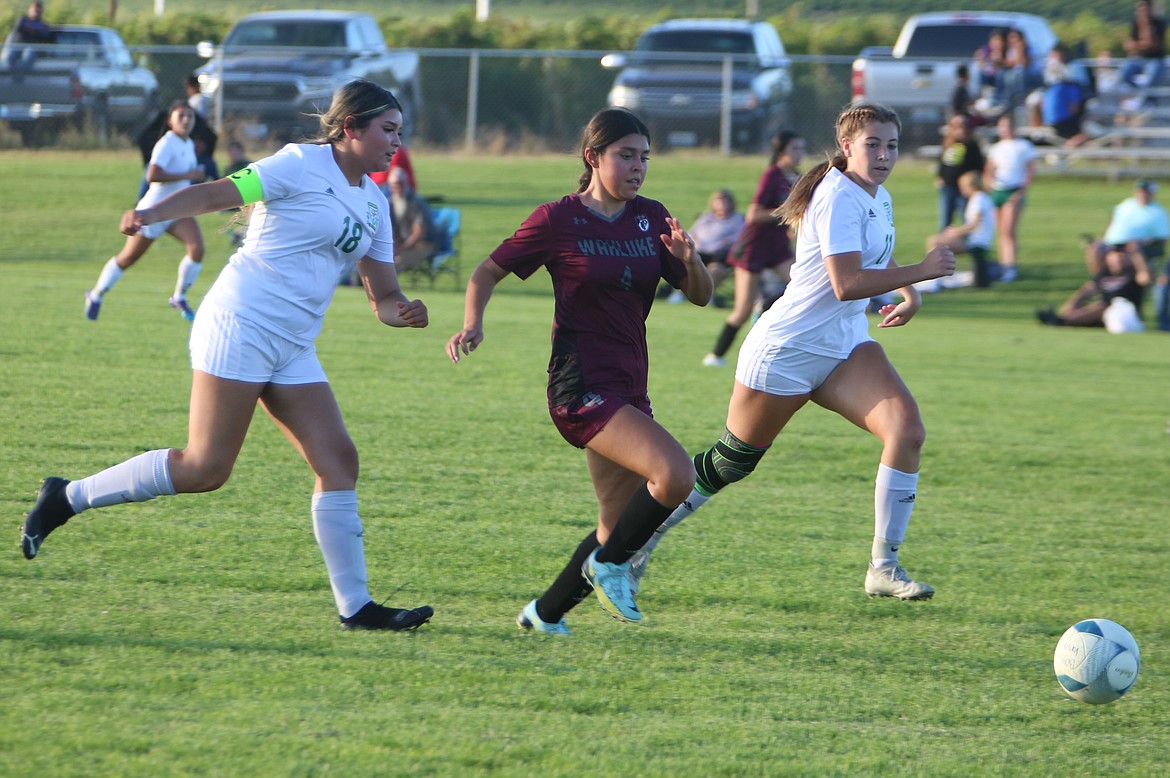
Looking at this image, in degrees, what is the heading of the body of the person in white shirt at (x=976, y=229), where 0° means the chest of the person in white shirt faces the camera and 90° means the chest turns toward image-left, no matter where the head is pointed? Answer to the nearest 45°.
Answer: approximately 90°

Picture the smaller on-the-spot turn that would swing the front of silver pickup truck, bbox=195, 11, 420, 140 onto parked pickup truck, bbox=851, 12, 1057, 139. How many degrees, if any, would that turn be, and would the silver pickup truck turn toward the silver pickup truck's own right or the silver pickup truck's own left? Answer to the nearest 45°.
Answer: approximately 135° to the silver pickup truck's own left

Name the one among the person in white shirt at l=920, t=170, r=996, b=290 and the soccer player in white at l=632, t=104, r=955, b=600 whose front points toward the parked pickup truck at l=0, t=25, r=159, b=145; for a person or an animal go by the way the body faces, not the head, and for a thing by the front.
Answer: the person in white shirt

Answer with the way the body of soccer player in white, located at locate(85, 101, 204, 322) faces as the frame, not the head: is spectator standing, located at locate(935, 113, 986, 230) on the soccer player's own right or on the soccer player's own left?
on the soccer player's own left

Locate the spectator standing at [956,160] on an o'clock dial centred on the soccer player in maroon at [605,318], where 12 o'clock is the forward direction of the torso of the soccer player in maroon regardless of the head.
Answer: The spectator standing is roughly at 8 o'clock from the soccer player in maroon.

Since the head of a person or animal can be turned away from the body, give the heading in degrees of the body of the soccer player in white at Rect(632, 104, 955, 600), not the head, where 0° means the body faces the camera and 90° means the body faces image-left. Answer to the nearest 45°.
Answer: approximately 315°

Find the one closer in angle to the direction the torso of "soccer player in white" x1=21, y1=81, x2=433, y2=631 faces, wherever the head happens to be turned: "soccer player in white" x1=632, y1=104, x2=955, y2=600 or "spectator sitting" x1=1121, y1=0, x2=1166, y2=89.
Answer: the soccer player in white

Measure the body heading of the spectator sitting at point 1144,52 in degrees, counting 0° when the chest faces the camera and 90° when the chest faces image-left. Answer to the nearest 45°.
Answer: approximately 45°

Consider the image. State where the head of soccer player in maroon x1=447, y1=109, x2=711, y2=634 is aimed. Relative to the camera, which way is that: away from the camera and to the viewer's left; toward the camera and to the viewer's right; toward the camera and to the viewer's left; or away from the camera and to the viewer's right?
toward the camera and to the viewer's right

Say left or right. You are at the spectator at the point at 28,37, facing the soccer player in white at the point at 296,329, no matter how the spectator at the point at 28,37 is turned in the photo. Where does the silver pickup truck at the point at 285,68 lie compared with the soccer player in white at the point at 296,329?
left

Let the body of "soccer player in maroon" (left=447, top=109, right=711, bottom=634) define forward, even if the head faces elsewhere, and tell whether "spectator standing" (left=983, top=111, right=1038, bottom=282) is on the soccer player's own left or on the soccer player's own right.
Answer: on the soccer player's own left
